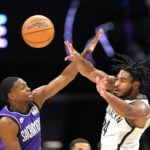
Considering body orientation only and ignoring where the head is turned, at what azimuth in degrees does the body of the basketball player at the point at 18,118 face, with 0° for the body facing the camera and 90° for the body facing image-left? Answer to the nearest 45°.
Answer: approximately 315°

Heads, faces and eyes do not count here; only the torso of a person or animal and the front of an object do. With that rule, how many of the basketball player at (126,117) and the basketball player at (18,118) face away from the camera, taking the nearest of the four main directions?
0

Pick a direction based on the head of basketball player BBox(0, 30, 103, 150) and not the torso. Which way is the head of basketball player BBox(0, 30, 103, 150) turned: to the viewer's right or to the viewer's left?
to the viewer's right

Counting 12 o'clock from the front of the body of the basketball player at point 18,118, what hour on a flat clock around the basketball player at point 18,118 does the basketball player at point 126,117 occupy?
the basketball player at point 126,117 is roughly at 11 o'clock from the basketball player at point 18,118.

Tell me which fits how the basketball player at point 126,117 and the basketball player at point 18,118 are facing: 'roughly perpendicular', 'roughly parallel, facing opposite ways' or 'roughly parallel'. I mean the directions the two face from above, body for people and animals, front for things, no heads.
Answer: roughly perpendicular
